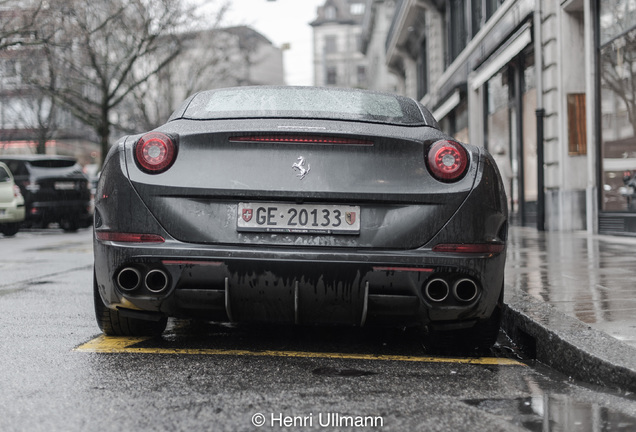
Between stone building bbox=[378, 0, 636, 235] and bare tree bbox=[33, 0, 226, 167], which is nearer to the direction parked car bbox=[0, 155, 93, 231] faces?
the bare tree

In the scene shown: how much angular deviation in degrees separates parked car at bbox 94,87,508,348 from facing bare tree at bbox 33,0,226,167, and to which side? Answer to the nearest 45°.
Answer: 0° — it already faces it

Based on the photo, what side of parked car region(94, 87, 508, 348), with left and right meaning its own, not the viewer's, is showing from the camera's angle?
back

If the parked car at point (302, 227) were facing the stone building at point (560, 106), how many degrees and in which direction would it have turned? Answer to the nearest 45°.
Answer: approximately 45° to its right

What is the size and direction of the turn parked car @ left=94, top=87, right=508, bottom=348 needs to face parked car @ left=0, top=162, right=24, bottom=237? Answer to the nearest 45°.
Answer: approximately 45° to its left

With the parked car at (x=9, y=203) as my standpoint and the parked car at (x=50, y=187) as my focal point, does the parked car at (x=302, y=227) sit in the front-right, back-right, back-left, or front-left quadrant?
back-right

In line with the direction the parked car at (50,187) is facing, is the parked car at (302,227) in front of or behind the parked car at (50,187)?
behind

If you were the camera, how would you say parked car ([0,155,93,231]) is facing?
facing away from the viewer and to the left of the viewer

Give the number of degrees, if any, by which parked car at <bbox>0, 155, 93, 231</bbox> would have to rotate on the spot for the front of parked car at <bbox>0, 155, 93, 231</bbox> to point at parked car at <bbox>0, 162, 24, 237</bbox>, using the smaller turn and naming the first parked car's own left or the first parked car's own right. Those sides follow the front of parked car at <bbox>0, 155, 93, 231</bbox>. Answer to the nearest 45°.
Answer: approximately 90° to the first parked car's own left

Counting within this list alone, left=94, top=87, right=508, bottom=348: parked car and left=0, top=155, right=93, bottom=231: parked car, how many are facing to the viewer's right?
0
